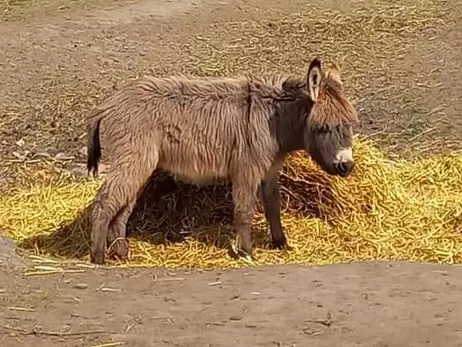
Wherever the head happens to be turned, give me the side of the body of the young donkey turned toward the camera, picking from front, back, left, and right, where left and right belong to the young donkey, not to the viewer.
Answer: right
